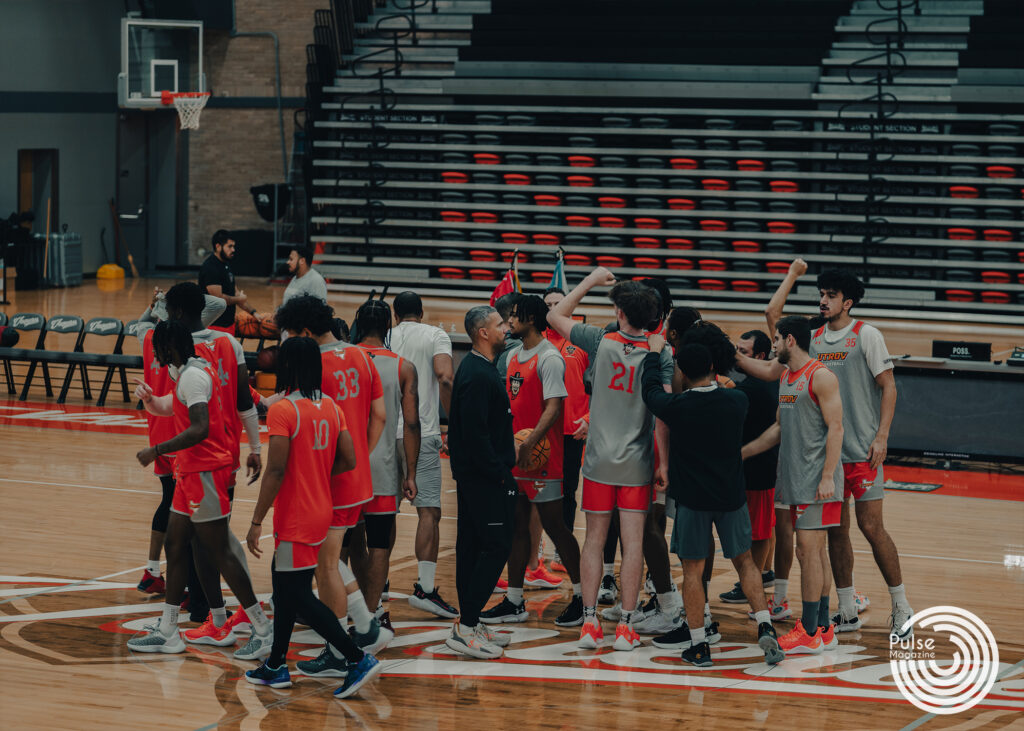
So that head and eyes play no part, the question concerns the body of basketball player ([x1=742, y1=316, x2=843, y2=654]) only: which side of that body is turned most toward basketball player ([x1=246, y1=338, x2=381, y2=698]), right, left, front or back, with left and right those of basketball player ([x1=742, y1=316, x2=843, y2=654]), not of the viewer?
front

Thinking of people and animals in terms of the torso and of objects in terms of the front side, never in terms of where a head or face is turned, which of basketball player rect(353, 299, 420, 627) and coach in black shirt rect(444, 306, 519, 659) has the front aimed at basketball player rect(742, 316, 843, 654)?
the coach in black shirt

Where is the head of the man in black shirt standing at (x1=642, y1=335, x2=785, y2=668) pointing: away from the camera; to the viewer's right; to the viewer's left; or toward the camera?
away from the camera

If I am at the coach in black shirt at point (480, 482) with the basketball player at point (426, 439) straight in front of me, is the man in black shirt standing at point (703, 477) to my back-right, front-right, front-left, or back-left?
back-right

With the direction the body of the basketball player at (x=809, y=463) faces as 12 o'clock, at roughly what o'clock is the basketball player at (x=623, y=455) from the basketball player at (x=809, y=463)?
the basketball player at (x=623, y=455) is roughly at 1 o'clock from the basketball player at (x=809, y=463).

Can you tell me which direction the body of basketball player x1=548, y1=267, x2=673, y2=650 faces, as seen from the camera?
away from the camera

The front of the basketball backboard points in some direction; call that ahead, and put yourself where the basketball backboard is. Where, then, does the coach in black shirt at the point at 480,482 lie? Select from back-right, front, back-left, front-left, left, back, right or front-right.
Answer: front-right

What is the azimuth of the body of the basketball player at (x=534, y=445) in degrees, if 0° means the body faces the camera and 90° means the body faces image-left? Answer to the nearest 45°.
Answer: approximately 45°
